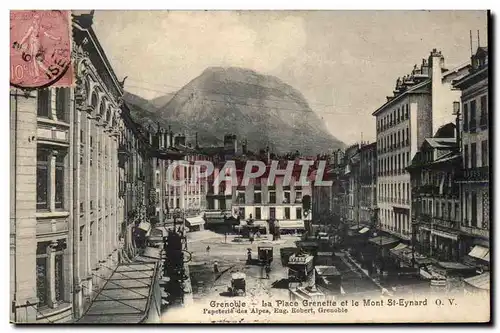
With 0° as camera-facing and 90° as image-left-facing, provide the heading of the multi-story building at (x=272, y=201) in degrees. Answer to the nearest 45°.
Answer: approximately 0°
